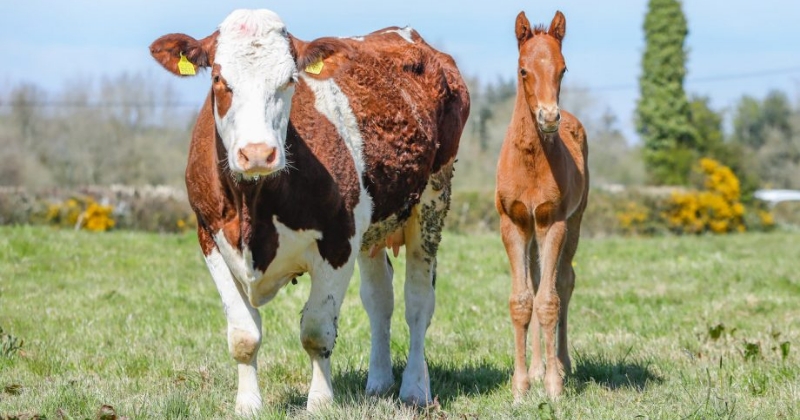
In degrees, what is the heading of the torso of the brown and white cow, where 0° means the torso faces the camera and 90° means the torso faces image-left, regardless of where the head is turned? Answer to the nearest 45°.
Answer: approximately 45°

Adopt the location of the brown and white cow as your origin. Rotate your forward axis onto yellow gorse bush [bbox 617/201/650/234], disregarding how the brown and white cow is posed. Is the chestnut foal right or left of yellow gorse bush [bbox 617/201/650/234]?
right

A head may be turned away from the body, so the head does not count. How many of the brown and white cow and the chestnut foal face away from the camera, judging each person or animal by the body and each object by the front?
0

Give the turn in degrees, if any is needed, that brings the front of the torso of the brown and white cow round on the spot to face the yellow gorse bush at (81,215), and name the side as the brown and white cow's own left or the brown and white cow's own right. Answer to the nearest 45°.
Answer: approximately 135° to the brown and white cow's own right

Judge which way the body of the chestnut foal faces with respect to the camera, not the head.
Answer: toward the camera

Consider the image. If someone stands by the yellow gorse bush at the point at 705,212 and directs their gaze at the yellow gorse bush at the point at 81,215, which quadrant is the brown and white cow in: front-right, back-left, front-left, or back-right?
front-left

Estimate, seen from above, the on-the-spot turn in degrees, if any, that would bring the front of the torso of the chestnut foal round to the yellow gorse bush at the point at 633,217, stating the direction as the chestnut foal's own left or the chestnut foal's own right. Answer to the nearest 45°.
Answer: approximately 180°

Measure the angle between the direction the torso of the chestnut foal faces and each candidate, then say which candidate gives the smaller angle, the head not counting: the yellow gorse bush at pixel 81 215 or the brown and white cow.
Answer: the brown and white cow

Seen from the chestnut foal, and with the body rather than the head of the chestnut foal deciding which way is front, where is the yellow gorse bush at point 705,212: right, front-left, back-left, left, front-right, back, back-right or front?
back

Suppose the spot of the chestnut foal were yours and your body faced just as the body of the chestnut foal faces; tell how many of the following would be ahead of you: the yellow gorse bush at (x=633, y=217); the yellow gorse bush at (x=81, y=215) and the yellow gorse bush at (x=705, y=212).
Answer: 0

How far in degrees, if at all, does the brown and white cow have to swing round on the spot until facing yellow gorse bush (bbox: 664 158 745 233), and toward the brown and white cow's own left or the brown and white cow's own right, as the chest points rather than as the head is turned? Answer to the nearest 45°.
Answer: approximately 180°

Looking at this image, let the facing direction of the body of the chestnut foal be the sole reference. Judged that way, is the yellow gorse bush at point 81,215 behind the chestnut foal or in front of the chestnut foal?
behind

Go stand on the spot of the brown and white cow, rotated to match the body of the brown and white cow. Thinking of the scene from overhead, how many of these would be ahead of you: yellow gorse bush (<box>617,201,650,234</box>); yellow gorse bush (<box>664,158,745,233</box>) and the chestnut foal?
0

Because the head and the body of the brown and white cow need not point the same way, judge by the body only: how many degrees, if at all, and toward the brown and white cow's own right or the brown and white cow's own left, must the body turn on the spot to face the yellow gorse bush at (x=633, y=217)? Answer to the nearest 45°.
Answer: approximately 180°

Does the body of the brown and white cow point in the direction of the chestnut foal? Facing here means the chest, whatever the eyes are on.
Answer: no
